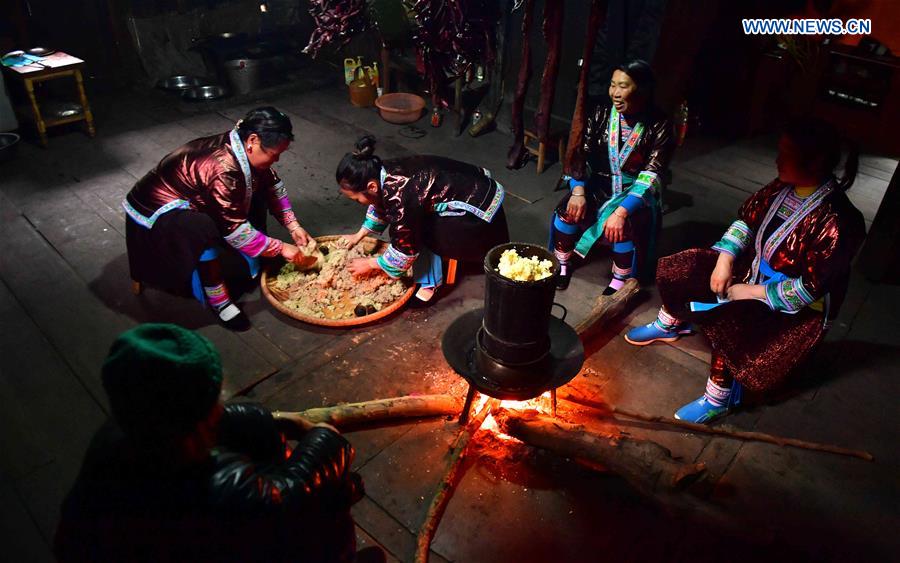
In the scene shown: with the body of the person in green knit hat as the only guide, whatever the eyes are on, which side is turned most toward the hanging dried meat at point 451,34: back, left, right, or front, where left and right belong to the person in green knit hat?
front

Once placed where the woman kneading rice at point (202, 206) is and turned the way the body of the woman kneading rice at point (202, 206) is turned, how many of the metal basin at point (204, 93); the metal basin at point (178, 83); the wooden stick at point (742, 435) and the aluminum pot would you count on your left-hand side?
3

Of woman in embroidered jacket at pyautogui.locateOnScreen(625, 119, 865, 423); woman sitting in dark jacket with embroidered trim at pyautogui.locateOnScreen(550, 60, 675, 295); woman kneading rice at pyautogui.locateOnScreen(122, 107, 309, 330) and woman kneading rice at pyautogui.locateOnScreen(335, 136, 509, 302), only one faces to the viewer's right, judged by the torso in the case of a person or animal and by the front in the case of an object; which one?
woman kneading rice at pyautogui.locateOnScreen(122, 107, 309, 330)

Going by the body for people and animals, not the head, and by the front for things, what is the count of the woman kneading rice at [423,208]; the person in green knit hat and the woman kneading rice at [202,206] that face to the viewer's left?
1

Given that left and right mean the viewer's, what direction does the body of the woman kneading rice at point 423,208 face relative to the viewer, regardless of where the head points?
facing to the left of the viewer

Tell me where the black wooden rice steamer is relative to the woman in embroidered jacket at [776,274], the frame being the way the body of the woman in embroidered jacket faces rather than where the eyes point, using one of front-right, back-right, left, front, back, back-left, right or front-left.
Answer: front

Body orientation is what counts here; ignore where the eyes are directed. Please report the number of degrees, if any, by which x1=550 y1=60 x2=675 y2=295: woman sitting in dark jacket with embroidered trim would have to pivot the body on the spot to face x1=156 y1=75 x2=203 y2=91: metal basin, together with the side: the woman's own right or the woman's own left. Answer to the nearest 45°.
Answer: approximately 90° to the woman's own right

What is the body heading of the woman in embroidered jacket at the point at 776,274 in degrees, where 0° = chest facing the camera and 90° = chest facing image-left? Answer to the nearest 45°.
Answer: approximately 45°

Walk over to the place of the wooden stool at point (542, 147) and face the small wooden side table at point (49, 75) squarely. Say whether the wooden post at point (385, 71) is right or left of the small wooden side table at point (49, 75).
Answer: right

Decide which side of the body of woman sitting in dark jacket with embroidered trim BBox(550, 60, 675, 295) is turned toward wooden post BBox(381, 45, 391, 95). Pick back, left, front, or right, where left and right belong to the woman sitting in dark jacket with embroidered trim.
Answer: right

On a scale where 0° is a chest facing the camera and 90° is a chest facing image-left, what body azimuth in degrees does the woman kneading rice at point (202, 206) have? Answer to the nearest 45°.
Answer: approximately 270°

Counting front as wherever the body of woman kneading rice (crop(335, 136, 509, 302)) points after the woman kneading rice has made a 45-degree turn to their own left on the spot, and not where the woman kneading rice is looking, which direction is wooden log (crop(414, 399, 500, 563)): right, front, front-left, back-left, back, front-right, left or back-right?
front-left

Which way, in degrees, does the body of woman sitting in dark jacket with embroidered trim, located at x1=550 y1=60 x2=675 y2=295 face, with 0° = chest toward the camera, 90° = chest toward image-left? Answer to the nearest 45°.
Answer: approximately 45°

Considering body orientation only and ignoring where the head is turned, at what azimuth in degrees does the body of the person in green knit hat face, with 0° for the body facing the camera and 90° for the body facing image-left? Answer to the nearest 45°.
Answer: approximately 225°
